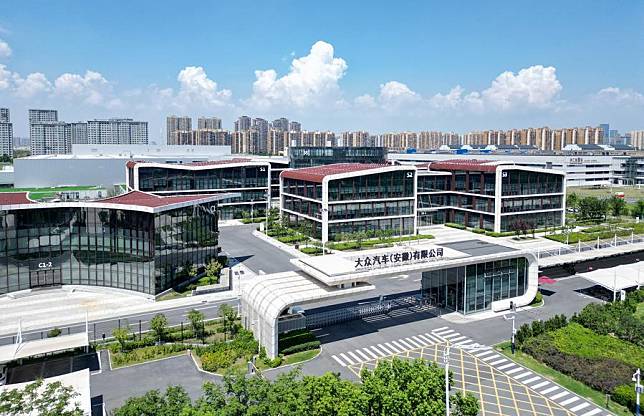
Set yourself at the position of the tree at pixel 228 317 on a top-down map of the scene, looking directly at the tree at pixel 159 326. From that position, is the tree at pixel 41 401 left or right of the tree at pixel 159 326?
left

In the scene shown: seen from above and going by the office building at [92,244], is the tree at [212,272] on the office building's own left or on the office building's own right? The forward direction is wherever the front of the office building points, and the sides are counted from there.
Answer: on the office building's own left

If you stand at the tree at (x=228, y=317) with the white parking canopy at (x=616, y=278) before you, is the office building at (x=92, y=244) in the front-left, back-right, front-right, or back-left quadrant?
back-left

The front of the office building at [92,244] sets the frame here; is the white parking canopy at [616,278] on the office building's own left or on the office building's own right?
on the office building's own left

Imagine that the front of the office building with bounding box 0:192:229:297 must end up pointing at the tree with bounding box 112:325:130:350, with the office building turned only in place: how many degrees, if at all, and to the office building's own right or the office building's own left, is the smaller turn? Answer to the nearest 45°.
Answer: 0° — it already faces it

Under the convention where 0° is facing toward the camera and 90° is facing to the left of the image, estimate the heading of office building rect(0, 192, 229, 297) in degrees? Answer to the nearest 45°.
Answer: approximately 0°

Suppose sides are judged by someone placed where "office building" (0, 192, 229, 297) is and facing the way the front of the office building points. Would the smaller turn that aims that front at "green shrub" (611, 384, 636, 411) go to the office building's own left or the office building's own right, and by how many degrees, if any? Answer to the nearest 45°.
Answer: approximately 45° to the office building's own left

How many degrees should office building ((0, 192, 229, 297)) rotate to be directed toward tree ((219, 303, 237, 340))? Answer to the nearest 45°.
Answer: approximately 45° to its left

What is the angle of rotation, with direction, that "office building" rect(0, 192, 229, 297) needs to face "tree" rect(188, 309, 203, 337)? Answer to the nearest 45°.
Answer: approximately 45° to its left

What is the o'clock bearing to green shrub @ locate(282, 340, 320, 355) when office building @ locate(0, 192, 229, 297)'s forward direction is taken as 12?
The green shrub is roughly at 11 o'clock from the office building.
